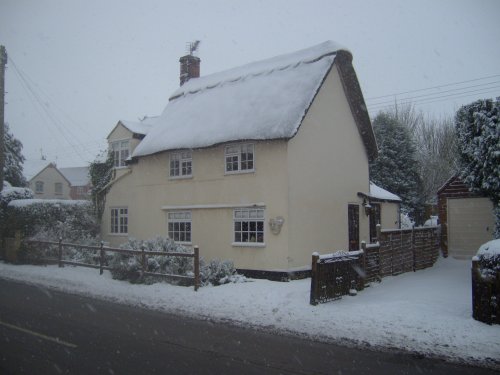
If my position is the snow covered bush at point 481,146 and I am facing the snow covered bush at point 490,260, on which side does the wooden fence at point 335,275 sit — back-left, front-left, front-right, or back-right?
front-right

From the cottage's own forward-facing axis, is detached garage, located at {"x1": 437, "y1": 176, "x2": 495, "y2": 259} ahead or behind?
behind

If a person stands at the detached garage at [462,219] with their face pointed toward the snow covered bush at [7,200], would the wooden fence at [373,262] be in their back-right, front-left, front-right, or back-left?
front-left

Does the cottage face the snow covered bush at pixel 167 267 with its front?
yes

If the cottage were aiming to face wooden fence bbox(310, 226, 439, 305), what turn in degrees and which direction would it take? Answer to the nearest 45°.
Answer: approximately 90° to its left

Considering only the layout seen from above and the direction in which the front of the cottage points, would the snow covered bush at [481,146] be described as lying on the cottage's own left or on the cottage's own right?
on the cottage's own left

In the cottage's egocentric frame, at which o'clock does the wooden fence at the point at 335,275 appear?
The wooden fence is roughly at 10 o'clock from the cottage.

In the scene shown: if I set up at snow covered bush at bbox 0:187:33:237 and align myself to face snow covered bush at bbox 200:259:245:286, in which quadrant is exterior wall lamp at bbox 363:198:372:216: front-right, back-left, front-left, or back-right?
front-left

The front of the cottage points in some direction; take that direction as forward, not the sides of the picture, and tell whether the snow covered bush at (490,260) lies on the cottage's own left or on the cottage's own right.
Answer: on the cottage's own left

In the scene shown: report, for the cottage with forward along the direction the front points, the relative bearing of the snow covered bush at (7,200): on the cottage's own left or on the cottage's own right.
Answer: on the cottage's own right

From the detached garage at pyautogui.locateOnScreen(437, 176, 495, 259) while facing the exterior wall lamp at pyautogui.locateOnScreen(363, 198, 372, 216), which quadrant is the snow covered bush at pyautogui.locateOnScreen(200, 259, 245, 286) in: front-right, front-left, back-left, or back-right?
front-left

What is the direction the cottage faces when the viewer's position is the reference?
facing the viewer and to the left of the viewer
